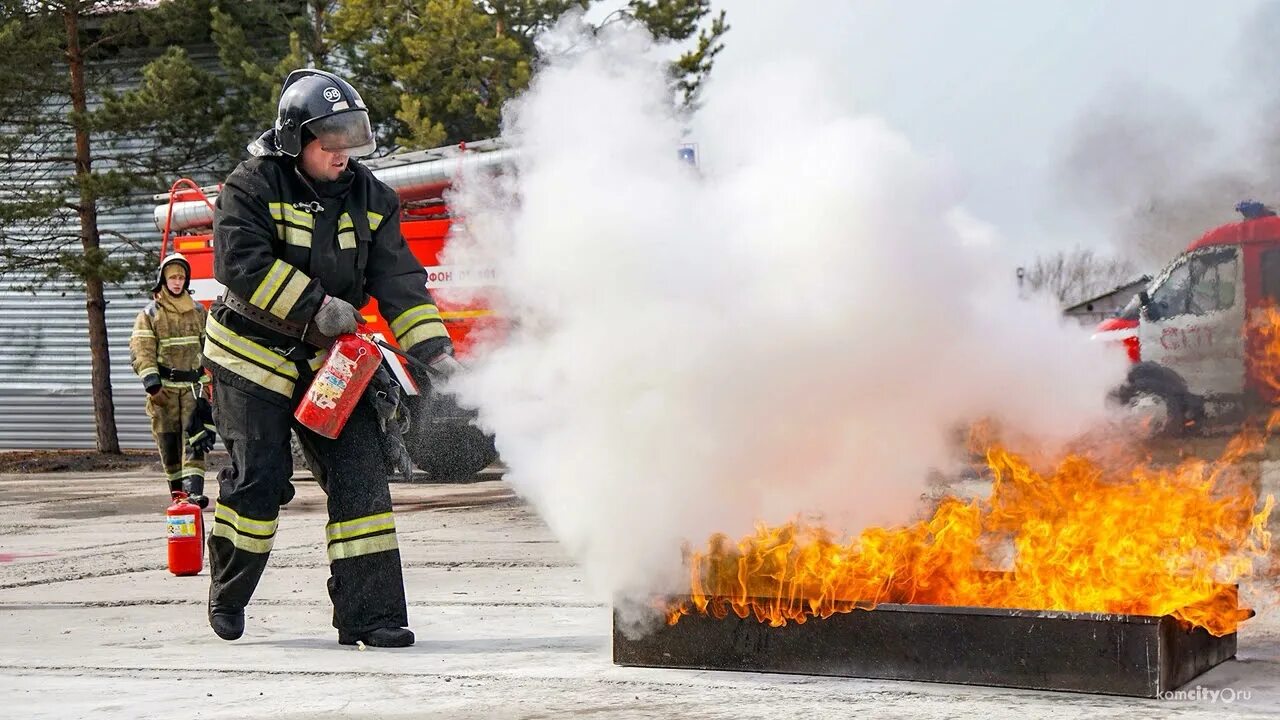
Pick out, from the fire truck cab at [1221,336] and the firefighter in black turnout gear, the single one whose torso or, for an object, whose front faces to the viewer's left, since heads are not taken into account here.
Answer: the fire truck cab

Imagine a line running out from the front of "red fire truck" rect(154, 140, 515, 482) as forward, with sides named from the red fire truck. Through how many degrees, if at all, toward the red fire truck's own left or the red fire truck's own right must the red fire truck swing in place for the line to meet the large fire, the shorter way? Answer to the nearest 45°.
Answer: approximately 45° to the red fire truck's own right

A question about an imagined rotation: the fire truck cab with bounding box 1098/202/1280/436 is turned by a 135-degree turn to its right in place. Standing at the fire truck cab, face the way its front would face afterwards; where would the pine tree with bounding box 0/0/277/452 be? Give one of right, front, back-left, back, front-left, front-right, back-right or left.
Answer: left

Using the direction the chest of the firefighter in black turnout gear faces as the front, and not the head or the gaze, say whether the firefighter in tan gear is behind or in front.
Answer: behind

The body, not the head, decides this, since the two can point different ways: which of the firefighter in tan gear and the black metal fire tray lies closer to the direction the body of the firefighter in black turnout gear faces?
the black metal fire tray

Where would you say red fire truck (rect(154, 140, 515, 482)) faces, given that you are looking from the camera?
facing the viewer and to the right of the viewer

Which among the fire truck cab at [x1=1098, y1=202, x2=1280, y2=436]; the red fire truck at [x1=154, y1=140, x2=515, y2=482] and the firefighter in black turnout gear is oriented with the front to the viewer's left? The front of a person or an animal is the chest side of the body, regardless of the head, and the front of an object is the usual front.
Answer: the fire truck cab

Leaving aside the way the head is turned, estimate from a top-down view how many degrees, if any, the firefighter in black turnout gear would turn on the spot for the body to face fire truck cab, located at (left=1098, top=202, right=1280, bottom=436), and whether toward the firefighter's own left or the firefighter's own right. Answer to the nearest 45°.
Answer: approximately 45° to the firefighter's own left

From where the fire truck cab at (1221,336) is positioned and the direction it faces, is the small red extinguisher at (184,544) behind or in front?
in front

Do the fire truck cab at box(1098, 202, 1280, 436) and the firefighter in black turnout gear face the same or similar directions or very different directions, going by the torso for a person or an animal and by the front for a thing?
very different directions

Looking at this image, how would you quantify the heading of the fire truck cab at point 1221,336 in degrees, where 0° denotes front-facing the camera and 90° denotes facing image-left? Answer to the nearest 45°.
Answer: approximately 90°
